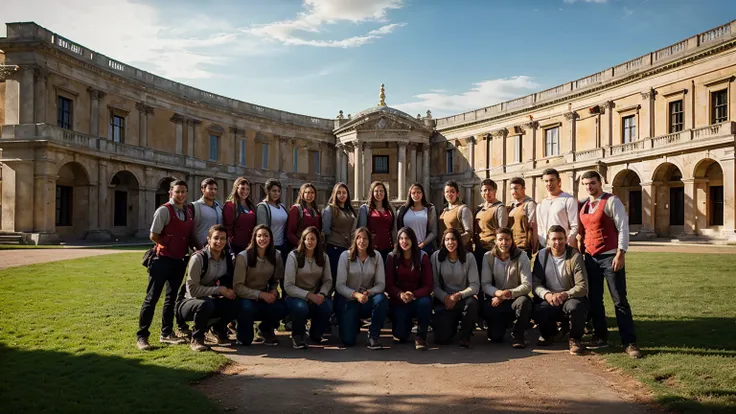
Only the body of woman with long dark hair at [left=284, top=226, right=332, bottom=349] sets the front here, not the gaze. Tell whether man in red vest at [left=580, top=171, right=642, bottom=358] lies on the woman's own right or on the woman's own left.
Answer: on the woman's own left

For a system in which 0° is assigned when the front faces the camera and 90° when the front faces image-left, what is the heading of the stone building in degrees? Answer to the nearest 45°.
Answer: approximately 0°

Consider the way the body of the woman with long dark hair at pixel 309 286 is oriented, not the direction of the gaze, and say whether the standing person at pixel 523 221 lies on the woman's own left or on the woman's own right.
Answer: on the woman's own left

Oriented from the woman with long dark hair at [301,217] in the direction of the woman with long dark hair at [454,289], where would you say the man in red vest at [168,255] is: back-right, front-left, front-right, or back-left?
back-right
